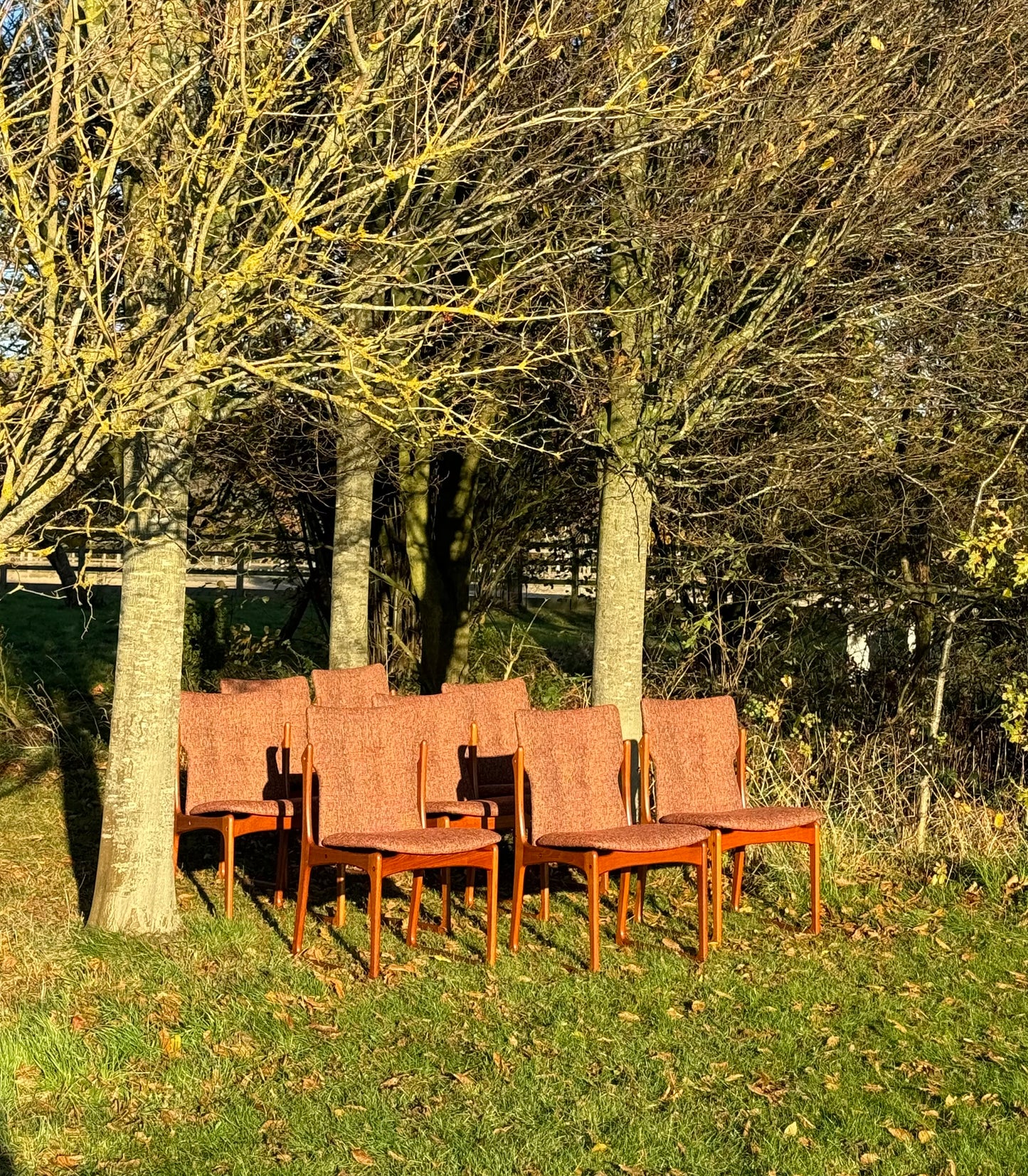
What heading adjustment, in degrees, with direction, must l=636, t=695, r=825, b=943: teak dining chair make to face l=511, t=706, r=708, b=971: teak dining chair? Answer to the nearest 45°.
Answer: approximately 90° to its right

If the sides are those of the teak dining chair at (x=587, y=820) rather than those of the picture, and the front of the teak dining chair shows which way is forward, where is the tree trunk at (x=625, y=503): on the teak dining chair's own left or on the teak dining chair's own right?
on the teak dining chair's own left

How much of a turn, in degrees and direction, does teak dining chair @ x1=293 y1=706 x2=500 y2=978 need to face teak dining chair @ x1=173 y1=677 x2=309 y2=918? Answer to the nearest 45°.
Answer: approximately 180°

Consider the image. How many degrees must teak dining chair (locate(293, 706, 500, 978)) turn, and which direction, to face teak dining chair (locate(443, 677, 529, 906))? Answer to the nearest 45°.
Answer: approximately 135° to its left

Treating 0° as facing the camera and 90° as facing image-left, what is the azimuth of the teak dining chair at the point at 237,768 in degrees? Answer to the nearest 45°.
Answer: approximately 315°

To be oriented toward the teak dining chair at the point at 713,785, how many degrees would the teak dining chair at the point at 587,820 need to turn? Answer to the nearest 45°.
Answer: approximately 90° to its left

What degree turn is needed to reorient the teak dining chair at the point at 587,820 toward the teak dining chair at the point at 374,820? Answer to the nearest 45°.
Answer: approximately 135° to its right

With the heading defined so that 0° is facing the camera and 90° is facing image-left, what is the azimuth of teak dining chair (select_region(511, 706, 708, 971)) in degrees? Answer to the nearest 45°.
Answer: approximately 315°

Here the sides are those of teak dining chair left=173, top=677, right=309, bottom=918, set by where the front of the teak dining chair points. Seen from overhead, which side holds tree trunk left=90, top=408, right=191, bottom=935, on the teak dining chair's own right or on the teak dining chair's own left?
on the teak dining chair's own right

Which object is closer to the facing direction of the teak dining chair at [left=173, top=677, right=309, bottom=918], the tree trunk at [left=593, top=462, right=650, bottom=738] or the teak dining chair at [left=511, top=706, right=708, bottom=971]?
the teak dining chair
